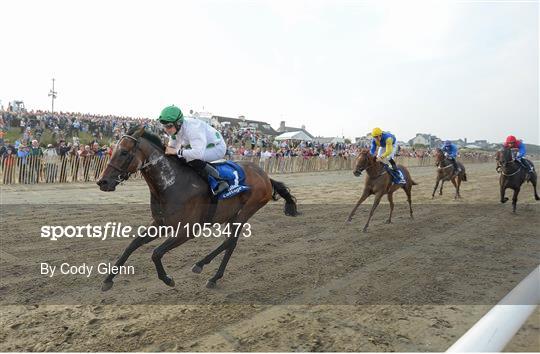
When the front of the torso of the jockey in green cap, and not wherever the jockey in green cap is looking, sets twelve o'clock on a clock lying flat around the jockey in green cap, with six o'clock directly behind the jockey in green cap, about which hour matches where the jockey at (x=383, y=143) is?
The jockey is roughly at 6 o'clock from the jockey in green cap.

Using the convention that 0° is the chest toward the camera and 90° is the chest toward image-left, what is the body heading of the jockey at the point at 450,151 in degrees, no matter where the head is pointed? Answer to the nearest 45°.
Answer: approximately 45°

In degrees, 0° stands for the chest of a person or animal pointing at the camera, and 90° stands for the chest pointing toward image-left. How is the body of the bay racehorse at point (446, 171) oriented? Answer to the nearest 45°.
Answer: approximately 45°

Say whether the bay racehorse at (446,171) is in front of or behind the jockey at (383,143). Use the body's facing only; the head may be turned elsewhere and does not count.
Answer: behind

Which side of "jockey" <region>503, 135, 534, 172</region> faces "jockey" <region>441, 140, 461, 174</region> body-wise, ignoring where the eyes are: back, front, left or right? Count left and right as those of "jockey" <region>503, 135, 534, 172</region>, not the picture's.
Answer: right

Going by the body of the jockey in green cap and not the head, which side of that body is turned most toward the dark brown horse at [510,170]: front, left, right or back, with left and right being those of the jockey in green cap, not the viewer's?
back

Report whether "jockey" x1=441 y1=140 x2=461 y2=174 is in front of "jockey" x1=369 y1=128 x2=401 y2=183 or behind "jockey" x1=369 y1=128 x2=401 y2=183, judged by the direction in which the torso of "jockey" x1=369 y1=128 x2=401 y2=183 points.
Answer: behind

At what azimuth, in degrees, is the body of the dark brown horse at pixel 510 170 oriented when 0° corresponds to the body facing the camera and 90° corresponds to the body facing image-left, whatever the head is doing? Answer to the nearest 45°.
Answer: approximately 45°

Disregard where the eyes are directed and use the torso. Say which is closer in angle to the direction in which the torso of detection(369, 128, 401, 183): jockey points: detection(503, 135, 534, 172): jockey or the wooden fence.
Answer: the wooden fence

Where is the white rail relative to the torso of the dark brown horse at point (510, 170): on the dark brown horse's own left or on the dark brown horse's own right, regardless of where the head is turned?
on the dark brown horse's own left

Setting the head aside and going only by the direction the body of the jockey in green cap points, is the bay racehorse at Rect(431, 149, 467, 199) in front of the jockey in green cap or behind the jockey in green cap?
behind
